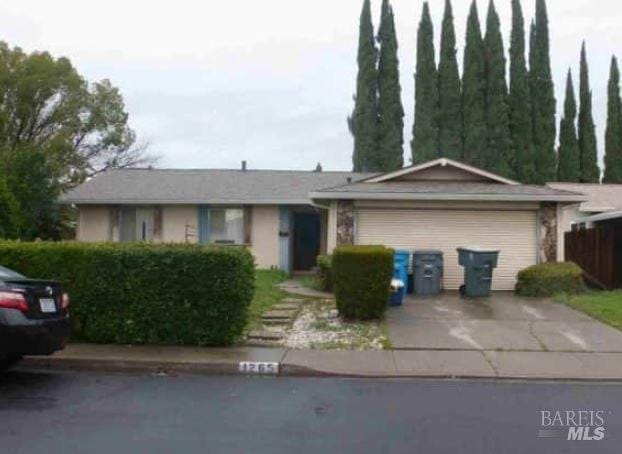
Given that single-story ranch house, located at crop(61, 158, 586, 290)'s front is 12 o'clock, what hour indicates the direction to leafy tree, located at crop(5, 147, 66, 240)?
The leafy tree is roughly at 3 o'clock from the single-story ranch house.

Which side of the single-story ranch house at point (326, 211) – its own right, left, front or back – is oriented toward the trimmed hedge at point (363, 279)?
front

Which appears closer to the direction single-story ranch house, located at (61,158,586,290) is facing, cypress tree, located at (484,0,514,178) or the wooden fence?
the wooden fence

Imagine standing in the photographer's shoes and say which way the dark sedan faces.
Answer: facing away from the viewer and to the left of the viewer

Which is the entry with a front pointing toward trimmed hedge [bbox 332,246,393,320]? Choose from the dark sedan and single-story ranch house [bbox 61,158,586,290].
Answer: the single-story ranch house

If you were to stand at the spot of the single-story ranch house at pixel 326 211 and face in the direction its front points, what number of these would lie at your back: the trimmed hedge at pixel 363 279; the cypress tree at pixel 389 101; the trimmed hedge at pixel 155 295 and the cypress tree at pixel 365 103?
2

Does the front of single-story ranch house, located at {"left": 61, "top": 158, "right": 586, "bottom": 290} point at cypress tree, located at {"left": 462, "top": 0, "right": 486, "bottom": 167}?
no

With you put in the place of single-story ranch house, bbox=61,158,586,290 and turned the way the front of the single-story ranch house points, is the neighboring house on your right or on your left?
on your left

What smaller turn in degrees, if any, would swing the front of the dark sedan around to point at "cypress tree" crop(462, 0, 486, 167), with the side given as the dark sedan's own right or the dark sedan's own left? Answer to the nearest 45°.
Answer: approximately 90° to the dark sedan's own right

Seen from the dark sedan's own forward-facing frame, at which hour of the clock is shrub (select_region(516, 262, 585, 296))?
The shrub is roughly at 4 o'clock from the dark sedan.

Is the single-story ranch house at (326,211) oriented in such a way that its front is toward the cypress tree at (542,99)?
no

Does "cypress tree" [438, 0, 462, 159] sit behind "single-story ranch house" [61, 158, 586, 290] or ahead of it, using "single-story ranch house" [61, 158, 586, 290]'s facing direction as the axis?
behind

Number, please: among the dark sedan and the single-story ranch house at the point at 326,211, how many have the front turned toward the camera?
1

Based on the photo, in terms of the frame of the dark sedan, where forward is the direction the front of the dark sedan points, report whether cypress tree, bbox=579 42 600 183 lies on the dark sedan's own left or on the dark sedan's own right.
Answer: on the dark sedan's own right

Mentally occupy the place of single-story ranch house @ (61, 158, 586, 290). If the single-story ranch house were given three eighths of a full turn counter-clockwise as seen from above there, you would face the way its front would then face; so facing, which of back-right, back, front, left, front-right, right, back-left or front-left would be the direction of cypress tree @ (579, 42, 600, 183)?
front

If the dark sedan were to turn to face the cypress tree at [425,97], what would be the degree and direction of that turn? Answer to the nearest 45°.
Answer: approximately 90° to its right

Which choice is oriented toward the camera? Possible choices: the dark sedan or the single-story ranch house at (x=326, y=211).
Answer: the single-story ranch house

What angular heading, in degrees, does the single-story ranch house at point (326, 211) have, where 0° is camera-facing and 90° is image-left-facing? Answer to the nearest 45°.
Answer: approximately 0°

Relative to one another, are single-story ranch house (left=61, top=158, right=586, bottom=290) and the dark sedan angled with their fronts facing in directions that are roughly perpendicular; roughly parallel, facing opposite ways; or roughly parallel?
roughly perpendicular
